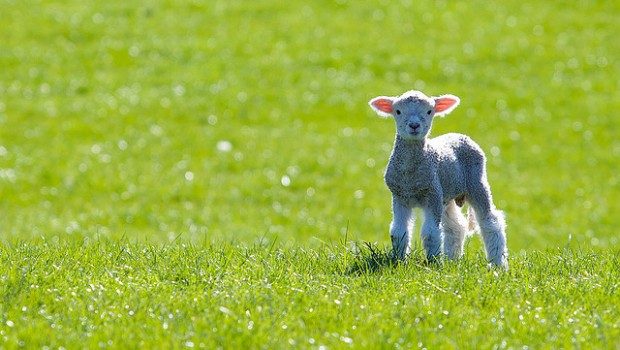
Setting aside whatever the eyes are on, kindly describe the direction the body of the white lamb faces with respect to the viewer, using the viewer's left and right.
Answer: facing the viewer and to the left of the viewer
